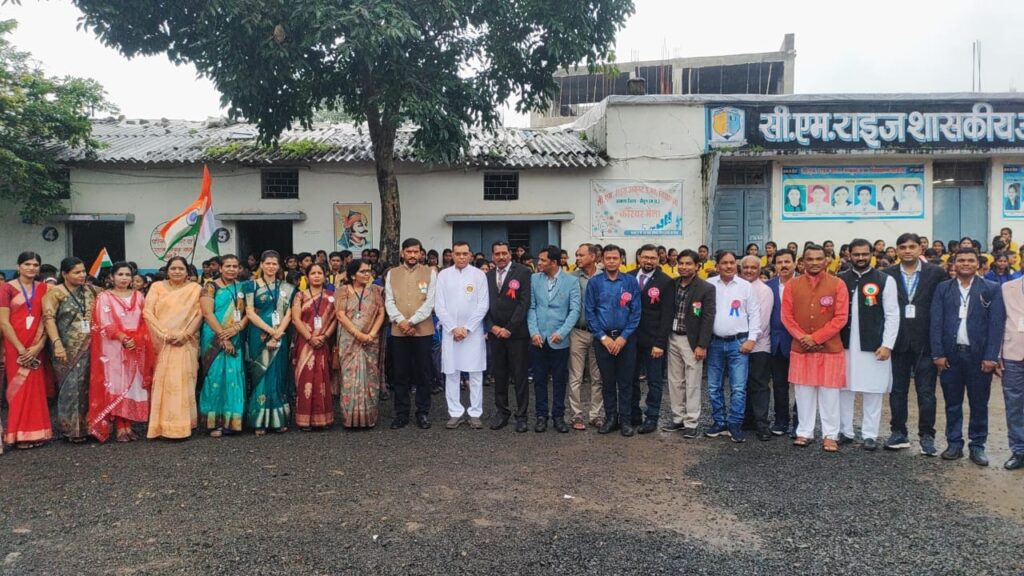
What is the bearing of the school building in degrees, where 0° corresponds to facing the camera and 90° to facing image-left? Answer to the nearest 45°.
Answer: approximately 0°

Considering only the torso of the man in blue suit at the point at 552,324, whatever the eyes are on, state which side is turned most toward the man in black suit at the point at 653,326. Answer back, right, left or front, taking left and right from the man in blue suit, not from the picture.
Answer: left

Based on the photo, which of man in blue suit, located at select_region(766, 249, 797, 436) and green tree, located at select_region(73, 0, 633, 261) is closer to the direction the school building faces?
the man in blue suit

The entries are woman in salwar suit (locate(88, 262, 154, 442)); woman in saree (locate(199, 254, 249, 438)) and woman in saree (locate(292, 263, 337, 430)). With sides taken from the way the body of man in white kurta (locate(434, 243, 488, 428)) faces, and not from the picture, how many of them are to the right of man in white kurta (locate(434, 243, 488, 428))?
3

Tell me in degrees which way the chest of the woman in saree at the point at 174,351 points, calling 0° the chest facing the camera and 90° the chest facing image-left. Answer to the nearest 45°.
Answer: approximately 0°

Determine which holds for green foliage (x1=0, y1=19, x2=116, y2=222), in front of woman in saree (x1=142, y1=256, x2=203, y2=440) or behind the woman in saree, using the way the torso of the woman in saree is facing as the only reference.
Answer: behind

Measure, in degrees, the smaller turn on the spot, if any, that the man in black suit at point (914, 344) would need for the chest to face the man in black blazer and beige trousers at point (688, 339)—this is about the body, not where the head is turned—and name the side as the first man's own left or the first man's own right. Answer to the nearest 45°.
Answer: approximately 90° to the first man's own right
